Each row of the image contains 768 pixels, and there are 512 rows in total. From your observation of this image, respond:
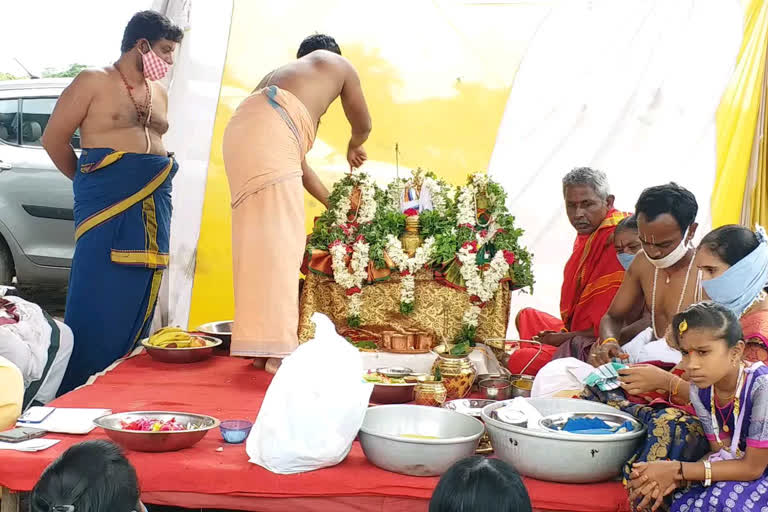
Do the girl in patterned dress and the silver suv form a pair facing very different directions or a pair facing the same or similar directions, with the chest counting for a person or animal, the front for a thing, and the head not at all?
very different directions

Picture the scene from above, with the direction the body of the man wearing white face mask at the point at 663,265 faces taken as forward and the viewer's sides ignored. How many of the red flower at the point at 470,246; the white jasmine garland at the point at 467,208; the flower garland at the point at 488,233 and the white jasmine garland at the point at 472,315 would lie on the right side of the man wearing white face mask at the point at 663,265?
4

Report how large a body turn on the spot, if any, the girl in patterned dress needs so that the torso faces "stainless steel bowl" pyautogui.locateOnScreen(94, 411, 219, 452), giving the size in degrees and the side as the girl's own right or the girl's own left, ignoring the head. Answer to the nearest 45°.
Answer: approximately 45° to the girl's own right

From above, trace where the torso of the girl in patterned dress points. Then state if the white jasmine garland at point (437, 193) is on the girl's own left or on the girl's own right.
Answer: on the girl's own right

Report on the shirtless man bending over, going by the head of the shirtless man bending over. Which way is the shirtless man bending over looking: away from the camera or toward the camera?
away from the camera

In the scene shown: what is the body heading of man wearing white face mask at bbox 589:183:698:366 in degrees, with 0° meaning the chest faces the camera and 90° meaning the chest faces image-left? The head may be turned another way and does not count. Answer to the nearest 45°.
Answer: approximately 45°

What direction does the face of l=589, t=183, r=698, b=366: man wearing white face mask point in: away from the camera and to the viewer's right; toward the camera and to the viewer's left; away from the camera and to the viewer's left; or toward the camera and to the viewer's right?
toward the camera and to the viewer's left

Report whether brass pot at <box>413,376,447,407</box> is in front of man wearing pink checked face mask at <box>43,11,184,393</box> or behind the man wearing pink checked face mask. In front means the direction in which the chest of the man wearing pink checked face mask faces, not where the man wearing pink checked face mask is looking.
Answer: in front

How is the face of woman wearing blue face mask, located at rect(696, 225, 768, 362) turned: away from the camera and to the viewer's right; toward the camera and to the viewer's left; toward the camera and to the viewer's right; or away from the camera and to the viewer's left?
toward the camera and to the viewer's left

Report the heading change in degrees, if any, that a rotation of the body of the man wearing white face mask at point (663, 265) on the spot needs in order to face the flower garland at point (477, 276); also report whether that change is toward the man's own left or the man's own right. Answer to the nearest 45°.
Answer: approximately 90° to the man's own right

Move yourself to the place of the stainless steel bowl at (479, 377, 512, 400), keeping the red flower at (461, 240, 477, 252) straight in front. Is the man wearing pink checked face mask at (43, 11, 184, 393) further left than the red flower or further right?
left

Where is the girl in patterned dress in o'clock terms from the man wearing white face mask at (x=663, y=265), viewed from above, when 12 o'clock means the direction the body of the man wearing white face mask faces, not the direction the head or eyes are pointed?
The girl in patterned dress is roughly at 10 o'clock from the man wearing white face mask.

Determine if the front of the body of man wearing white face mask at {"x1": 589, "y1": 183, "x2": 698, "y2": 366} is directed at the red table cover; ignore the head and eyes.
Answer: yes
